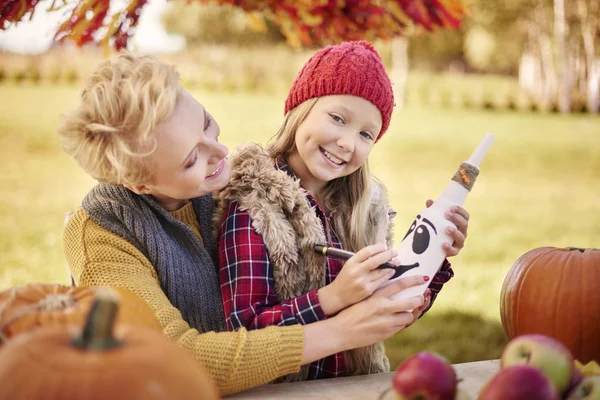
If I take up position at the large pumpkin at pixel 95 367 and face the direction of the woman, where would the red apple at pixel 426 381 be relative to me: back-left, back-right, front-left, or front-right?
front-right

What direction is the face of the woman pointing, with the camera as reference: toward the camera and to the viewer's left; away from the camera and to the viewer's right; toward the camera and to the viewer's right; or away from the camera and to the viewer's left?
toward the camera and to the viewer's right

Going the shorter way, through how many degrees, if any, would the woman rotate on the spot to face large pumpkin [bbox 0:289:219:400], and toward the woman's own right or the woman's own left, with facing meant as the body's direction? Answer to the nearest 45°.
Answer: approximately 45° to the woman's own right

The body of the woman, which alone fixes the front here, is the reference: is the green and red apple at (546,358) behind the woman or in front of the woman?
in front

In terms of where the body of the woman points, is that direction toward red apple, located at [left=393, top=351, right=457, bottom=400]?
yes

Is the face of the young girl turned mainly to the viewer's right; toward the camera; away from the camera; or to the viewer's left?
toward the camera

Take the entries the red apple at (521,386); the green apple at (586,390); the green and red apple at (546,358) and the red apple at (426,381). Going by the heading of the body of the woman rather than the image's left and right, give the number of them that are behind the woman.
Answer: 0

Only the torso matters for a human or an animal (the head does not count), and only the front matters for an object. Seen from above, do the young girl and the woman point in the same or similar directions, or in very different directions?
same or similar directions

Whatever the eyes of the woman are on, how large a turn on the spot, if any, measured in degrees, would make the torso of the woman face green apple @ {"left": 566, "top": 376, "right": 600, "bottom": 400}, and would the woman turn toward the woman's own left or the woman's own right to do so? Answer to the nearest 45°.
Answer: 0° — they already face it

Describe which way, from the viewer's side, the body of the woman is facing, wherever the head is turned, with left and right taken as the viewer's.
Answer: facing the viewer and to the right of the viewer

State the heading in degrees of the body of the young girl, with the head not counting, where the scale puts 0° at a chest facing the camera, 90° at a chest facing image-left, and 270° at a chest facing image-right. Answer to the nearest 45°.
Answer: approximately 315°

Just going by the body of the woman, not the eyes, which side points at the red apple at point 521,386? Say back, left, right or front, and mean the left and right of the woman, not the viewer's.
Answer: front

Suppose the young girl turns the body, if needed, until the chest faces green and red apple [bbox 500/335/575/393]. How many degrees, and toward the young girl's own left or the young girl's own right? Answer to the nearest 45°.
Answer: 0° — they already face it
